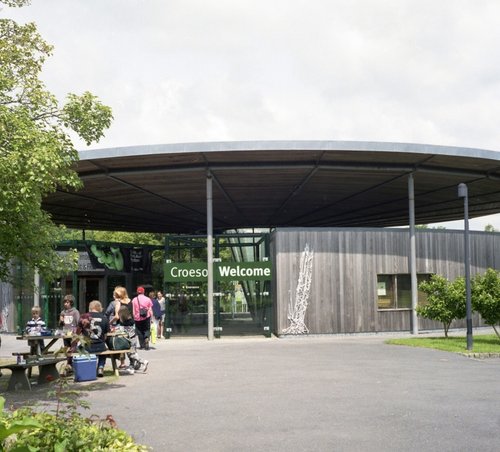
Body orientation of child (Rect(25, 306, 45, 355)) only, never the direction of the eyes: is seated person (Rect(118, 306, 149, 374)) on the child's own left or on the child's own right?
on the child's own left

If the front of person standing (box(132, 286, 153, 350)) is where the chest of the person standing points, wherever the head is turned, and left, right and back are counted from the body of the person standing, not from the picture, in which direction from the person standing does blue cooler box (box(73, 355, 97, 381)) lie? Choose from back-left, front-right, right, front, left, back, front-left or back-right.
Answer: back

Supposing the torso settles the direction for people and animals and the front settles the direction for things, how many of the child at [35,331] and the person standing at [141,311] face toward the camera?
1

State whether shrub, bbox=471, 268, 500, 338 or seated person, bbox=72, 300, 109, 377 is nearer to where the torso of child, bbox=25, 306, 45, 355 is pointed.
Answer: the seated person

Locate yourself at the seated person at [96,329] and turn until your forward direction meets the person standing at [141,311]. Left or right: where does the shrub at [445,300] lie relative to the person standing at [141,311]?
right

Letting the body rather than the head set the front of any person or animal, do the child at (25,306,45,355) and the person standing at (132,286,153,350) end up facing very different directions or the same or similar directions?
very different directions

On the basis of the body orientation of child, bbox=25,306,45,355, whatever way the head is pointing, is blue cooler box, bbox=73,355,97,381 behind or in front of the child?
in front

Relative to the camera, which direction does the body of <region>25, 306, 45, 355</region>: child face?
toward the camera

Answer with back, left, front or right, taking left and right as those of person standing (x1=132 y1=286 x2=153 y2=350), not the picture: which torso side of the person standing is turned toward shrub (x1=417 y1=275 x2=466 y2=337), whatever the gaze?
right

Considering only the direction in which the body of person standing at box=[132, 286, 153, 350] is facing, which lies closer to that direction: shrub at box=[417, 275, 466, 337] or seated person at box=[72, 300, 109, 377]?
the shrub

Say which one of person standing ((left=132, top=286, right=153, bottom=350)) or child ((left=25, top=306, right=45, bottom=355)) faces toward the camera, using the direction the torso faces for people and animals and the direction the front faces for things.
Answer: the child

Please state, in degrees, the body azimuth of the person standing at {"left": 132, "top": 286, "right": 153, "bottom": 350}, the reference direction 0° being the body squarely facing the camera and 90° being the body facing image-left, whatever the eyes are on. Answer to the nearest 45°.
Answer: approximately 180°

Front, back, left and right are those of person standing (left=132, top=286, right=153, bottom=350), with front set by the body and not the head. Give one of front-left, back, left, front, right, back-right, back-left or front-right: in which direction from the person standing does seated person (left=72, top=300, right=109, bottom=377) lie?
back
